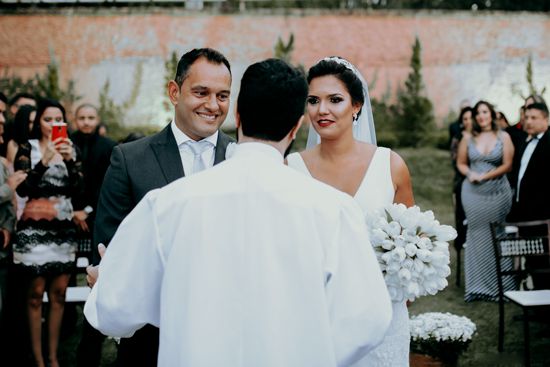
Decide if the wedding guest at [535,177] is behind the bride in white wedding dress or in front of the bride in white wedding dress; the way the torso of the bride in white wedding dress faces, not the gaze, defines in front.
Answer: behind

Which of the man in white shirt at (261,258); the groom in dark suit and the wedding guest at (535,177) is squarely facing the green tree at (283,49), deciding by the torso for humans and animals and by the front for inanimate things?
the man in white shirt

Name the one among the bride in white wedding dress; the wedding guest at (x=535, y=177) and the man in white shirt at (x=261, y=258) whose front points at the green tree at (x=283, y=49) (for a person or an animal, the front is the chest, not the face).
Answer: the man in white shirt

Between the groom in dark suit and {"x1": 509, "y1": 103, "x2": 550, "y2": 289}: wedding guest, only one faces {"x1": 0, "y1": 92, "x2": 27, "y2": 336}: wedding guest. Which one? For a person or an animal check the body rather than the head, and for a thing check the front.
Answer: {"x1": 509, "y1": 103, "x2": 550, "y2": 289}: wedding guest

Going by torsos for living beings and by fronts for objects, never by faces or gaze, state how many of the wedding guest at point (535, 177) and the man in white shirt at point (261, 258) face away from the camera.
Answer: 1

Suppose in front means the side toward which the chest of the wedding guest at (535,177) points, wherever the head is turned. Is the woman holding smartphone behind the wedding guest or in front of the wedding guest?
in front

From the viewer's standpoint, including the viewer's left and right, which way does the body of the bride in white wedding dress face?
facing the viewer and to the left of the viewer

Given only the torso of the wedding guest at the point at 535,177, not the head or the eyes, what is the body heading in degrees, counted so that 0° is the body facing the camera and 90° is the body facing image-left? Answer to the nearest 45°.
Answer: approximately 45°

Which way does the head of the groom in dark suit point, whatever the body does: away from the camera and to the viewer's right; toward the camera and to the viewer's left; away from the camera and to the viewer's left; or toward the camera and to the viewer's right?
toward the camera and to the viewer's right

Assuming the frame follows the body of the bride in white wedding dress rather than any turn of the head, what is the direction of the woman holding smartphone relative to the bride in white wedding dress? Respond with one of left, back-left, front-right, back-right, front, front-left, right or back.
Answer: right

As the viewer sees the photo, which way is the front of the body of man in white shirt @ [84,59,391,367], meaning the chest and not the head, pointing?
away from the camera

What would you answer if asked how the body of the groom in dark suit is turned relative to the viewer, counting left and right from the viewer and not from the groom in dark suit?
facing the viewer and to the right of the viewer

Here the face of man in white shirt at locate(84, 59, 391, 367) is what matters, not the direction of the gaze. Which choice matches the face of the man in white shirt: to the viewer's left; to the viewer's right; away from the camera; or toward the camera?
away from the camera

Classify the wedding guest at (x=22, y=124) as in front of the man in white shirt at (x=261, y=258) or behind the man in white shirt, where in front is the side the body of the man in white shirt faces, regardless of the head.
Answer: in front

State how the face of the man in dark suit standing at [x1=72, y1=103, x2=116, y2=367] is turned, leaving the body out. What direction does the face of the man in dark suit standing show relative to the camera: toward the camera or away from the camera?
toward the camera

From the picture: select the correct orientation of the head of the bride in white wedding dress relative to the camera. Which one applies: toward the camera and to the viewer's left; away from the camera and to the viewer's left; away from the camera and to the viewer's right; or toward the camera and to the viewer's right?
toward the camera and to the viewer's left

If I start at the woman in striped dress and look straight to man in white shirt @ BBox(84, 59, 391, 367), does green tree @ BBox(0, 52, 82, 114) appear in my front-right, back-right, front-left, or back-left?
back-right

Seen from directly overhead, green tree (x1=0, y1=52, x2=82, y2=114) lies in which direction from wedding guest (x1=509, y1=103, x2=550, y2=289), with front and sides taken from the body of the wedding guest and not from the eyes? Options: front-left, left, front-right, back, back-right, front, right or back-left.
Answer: right

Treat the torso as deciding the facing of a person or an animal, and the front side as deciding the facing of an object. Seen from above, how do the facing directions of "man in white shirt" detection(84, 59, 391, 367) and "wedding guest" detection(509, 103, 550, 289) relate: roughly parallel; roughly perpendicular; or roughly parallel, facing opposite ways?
roughly perpendicular
